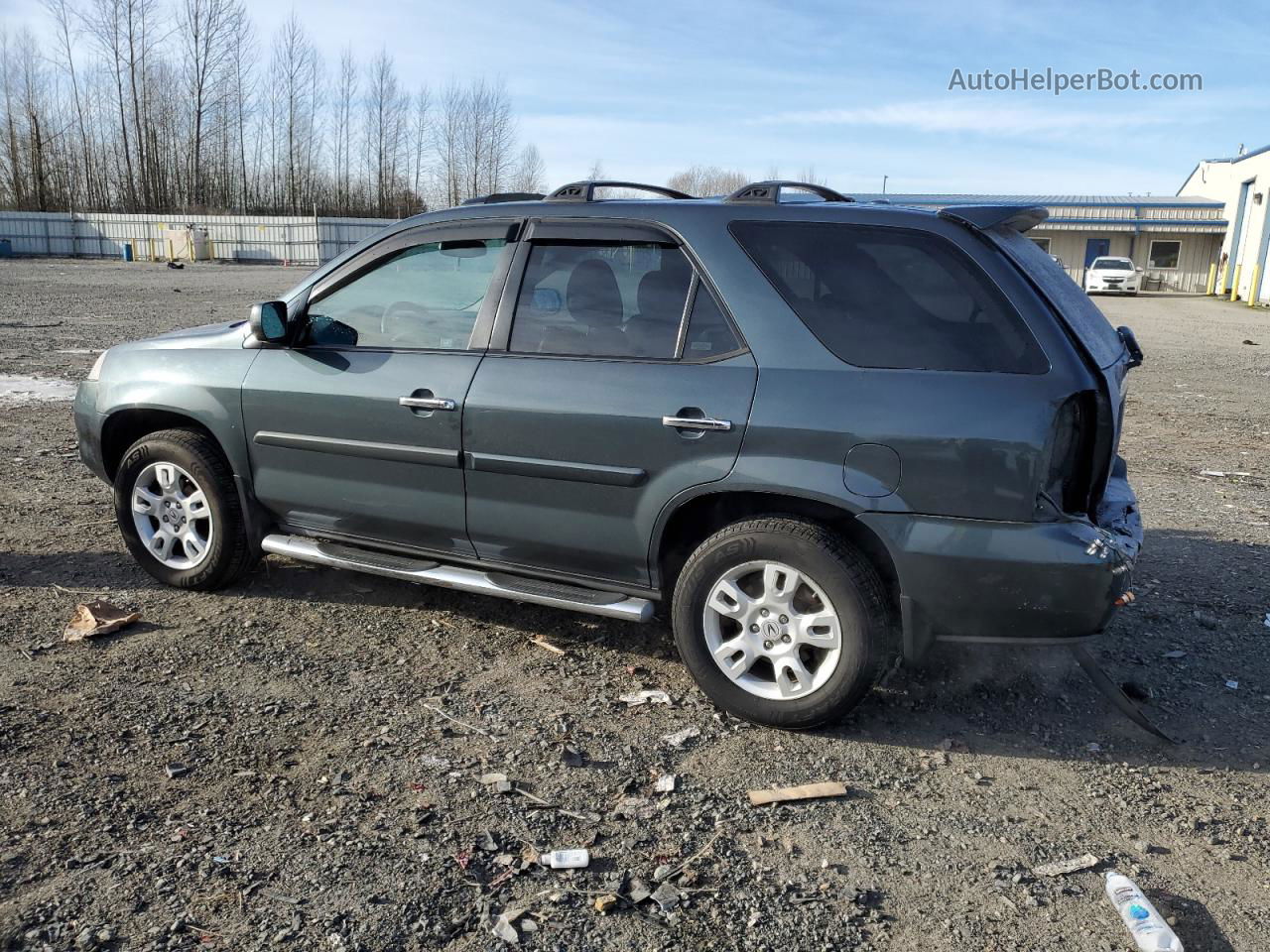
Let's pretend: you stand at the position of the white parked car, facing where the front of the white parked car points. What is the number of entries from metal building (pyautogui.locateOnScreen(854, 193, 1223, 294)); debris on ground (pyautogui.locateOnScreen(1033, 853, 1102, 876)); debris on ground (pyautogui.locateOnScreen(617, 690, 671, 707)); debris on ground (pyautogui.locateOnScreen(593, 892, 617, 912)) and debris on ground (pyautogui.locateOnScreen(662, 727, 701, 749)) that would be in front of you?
4

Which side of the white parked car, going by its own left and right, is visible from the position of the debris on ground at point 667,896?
front

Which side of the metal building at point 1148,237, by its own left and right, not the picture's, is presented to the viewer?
front

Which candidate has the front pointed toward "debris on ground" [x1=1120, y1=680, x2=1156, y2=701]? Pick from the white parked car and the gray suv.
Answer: the white parked car

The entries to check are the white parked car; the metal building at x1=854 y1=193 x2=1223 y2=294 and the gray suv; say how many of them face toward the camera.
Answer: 2

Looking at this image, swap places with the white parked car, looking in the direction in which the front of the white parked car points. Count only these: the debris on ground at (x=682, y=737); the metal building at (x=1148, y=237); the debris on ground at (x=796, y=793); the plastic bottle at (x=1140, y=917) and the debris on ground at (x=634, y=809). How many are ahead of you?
4

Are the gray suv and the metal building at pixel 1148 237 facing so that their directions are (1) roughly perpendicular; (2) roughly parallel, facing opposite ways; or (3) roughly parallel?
roughly perpendicular

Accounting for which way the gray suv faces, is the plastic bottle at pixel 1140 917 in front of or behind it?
behind

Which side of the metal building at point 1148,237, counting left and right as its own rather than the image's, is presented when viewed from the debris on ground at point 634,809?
front

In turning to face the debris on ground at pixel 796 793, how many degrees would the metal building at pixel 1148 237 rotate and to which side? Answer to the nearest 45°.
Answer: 0° — it already faces it

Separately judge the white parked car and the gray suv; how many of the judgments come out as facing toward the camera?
1

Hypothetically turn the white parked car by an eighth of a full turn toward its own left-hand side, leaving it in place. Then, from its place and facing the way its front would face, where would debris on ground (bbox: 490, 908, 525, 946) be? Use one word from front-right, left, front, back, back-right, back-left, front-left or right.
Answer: front-right

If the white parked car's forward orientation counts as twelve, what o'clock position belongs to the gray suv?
The gray suv is roughly at 12 o'clock from the white parked car.

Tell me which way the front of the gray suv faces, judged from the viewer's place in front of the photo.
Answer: facing away from the viewer and to the left of the viewer

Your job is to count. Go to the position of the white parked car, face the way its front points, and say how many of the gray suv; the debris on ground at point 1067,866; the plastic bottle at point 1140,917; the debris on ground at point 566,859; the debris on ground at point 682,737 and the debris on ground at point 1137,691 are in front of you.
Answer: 6

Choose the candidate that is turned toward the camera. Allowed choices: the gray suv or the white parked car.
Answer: the white parked car

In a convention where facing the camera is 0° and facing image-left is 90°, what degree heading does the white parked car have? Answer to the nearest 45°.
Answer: approximately 0°

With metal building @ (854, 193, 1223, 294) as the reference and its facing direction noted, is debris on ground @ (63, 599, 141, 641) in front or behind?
in front

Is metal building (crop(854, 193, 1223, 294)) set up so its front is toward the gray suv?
yes
